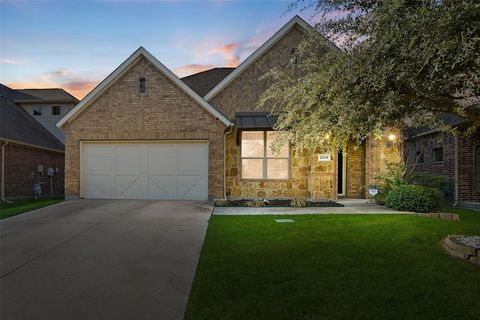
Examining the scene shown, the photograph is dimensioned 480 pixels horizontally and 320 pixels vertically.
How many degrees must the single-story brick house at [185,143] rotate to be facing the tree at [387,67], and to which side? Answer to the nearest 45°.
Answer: approximately 45° to its left

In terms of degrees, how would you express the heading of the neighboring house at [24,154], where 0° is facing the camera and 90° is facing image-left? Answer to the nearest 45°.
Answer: approximately 0°

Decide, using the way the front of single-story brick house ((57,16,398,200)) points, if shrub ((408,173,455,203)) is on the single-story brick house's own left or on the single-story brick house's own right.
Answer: on the single-story brick house's own left

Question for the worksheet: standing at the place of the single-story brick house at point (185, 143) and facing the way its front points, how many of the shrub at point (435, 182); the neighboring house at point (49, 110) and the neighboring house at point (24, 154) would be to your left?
1

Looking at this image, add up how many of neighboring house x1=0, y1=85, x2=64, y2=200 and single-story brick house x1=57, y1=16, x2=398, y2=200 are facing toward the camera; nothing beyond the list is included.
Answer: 2

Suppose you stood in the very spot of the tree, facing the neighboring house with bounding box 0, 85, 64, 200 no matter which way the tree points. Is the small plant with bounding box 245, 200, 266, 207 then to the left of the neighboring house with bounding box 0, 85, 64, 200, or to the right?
right
